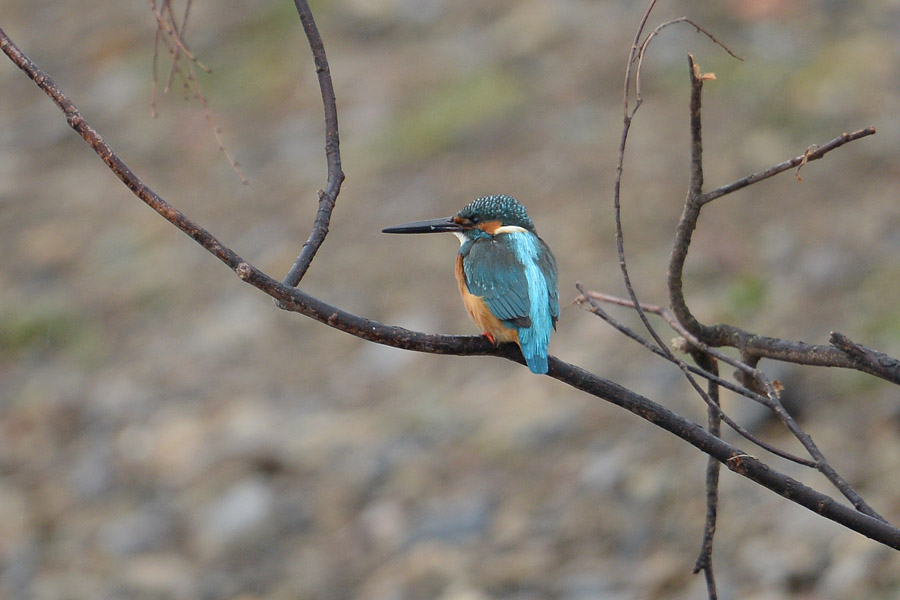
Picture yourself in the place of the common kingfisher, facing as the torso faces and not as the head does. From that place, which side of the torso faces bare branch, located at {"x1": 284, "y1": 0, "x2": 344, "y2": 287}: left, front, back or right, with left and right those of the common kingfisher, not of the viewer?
left

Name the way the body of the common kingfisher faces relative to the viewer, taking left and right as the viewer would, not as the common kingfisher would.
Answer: facing away from the viewer and to the left of the viewer
